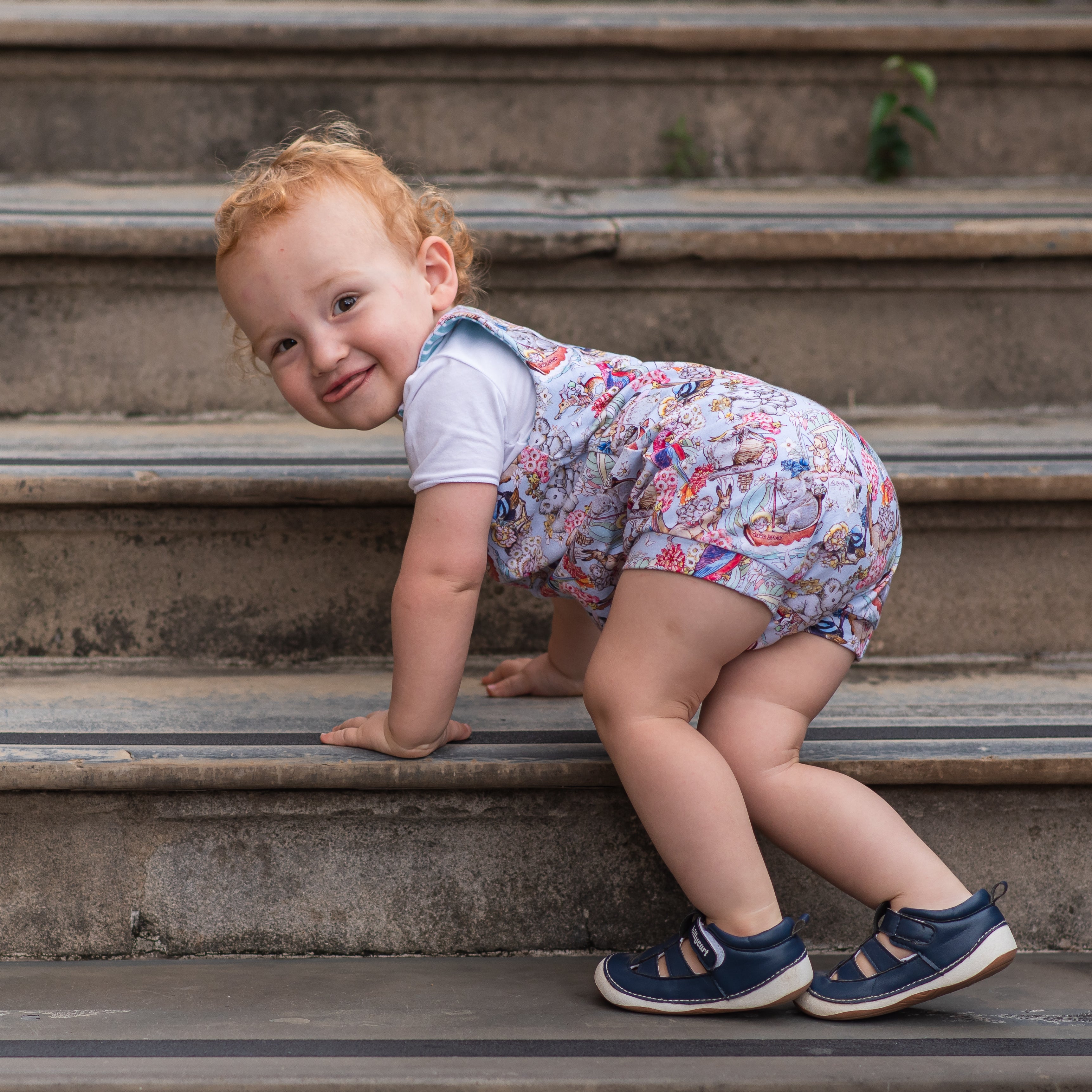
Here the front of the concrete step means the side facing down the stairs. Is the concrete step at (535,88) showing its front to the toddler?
yes

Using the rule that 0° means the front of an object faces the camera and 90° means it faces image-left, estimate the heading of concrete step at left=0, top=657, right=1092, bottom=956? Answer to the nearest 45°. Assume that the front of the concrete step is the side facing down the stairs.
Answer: approximately 0°

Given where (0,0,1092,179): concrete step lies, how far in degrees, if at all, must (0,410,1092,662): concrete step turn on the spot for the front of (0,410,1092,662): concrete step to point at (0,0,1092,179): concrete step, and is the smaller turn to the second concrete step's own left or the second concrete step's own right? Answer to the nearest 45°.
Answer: approximately 180°

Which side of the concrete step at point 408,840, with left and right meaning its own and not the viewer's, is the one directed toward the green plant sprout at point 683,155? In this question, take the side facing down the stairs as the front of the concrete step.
back
